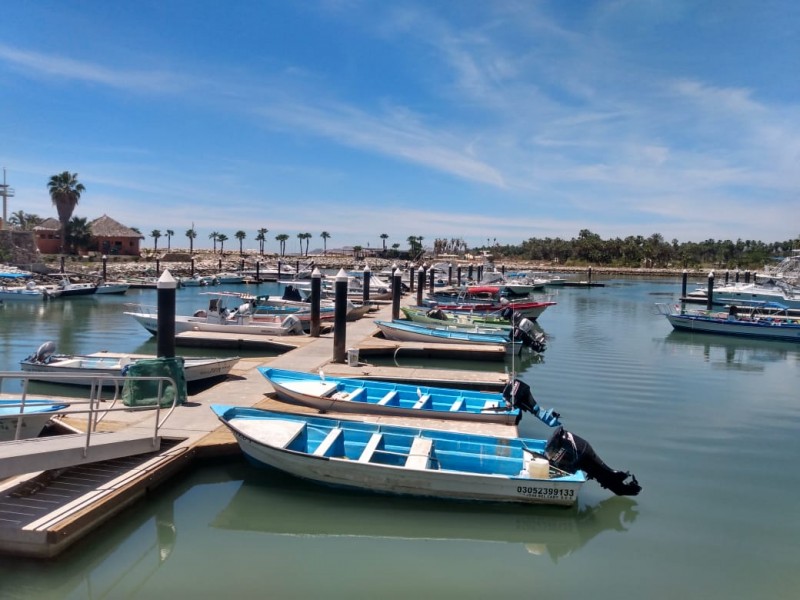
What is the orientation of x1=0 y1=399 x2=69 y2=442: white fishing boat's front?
to the viewer's right

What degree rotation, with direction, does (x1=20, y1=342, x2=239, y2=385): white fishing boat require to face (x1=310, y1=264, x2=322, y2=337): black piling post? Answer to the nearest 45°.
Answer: approximately 45° to its left

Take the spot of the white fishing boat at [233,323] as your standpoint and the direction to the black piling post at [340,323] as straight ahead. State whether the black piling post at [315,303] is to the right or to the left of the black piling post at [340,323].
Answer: left

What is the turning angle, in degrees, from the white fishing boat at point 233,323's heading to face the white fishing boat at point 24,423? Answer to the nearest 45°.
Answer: approximately 90° to its left

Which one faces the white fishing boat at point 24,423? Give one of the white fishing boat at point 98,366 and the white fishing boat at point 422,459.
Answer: the white fishing boat at point 422,459

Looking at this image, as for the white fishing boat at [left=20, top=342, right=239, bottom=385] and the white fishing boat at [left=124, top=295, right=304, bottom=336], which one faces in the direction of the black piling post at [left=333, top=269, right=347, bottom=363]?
the white fishing boat at [left=20, top=342, right=239, bottom=385]

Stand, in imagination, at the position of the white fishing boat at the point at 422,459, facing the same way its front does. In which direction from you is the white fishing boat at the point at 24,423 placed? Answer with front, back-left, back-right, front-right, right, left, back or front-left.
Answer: front

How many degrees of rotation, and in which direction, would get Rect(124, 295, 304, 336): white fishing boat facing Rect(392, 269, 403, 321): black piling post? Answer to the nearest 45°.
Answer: approximately 180°

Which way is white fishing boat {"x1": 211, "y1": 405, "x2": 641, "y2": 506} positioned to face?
to the viewer's left

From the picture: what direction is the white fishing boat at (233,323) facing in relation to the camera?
to the viewer's left

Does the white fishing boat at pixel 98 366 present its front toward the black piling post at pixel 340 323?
yes

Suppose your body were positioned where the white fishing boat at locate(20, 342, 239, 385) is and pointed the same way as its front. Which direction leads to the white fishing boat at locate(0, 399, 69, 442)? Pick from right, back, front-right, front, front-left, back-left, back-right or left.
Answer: right

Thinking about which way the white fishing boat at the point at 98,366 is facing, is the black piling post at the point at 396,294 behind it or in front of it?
in front

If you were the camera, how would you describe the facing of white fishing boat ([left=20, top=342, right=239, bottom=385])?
facing to the right of the viewer

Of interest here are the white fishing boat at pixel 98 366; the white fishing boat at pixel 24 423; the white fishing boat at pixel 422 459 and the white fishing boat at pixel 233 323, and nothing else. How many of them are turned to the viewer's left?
2
